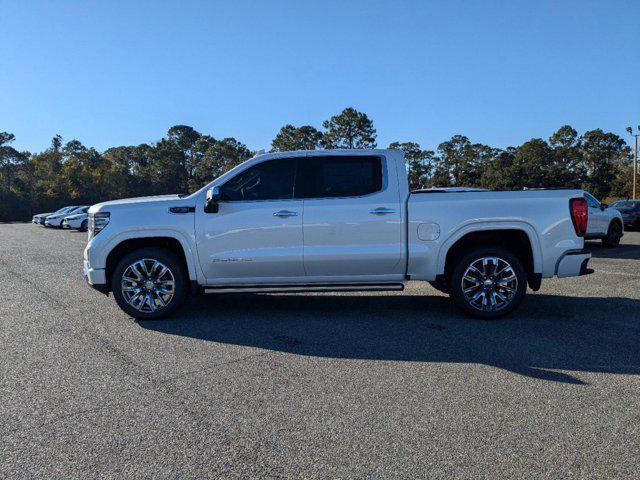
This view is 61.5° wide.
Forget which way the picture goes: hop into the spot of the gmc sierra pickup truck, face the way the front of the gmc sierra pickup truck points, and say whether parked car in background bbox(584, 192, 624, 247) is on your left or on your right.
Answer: on your right

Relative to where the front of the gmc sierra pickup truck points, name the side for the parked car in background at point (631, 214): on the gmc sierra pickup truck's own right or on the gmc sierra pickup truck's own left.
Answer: on the gmc sierra pickup truck's own right

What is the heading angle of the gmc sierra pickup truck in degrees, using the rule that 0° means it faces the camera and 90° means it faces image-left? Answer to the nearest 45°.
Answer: approximately 90°
